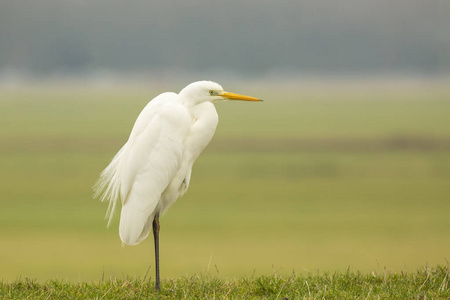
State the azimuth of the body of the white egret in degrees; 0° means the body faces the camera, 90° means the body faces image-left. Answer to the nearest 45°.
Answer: approximately 270°
